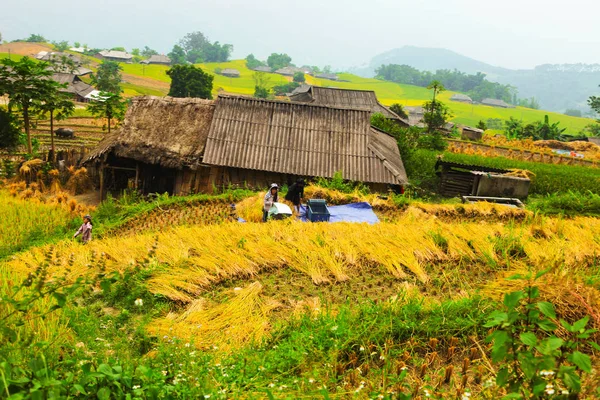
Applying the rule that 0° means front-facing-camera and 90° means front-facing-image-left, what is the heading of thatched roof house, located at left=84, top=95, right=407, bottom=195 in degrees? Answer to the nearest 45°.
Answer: approximately 0°

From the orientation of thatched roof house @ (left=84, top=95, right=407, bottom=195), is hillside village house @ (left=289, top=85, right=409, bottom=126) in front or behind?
behind

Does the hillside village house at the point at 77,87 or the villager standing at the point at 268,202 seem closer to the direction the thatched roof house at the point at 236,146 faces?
the villager standing

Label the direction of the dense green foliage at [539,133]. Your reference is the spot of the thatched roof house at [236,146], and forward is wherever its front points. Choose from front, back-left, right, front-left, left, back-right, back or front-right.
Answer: back-left

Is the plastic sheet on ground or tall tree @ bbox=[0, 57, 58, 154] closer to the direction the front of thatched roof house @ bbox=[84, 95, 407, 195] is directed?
the plastic sheet on ground

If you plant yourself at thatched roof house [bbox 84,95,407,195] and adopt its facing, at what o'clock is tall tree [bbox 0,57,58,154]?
The tall tree is roughly at 4 o'clock from the thatched roof house.

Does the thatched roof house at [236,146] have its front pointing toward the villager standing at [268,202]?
yes

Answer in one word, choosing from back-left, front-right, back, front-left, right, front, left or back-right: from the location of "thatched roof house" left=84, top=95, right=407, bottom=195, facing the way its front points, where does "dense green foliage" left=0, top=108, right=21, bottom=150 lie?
back-right

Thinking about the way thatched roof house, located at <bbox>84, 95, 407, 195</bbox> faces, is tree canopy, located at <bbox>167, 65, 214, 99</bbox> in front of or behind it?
behind

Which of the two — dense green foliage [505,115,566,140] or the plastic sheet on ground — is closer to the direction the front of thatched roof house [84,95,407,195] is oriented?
the plastic sheet on ground
